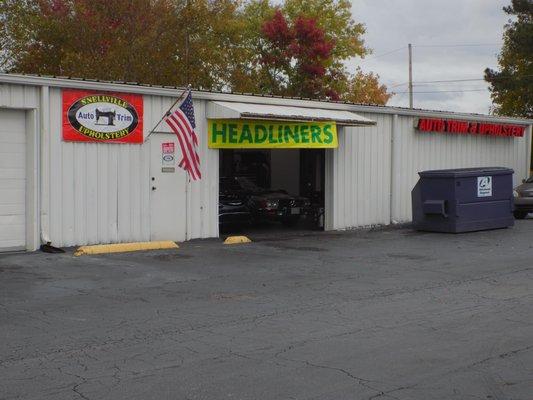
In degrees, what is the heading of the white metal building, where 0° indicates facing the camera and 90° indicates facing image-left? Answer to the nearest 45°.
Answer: approximately 315°

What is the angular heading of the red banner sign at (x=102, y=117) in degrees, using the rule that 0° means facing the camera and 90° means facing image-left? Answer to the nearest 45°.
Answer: approximately 0°

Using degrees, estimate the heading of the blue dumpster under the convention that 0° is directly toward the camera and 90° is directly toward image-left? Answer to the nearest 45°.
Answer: approximately 315°

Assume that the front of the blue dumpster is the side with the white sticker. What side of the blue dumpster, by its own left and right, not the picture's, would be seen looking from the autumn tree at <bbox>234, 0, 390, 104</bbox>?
back

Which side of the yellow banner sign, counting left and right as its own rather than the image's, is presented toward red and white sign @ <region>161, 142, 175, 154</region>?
right

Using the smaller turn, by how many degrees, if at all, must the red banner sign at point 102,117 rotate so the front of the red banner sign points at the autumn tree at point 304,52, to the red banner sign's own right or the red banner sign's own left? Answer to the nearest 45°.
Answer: approximately 135° to the red banner sign's own left

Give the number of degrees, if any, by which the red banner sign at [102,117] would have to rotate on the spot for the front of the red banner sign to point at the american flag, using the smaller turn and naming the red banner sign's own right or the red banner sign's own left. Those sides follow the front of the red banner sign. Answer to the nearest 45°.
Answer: approximately 90° to the red banner sign's own left

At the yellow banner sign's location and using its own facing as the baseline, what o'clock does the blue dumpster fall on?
The blue dumpster is roughly at 10 o'clock from the yellow banner sign.

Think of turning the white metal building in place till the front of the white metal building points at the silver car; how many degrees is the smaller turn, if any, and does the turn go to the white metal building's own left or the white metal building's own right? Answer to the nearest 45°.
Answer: approximately 90° to the white metal building's own left

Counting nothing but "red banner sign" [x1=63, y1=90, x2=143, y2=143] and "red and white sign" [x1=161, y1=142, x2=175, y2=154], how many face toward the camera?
2

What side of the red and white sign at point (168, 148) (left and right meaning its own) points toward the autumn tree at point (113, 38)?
back

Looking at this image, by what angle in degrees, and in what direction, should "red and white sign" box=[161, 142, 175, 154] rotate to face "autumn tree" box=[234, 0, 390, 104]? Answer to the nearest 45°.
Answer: approximately 180°

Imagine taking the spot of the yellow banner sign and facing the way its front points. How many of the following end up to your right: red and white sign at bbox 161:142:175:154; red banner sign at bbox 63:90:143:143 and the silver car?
2

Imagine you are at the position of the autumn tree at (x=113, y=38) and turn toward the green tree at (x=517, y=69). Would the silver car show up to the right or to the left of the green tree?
right
